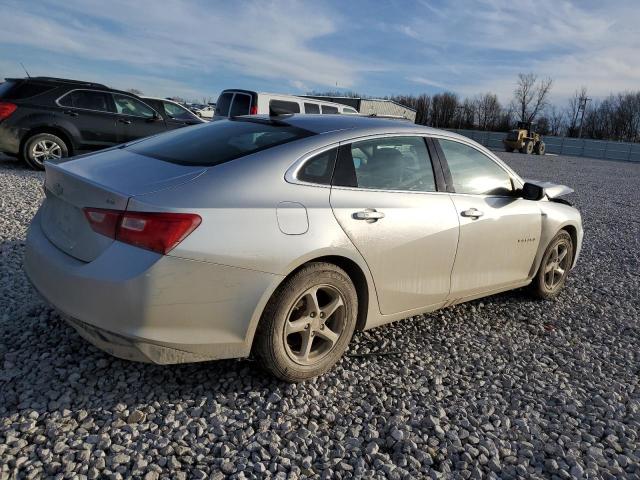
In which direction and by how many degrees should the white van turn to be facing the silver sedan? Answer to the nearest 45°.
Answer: approximately 135° to its right

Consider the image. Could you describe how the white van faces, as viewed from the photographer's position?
facing away from the viewer and to the right of the viewer

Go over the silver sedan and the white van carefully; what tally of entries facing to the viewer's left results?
0

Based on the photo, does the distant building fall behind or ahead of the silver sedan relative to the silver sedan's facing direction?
ahead

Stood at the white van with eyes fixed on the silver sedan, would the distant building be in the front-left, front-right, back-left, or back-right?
back-left

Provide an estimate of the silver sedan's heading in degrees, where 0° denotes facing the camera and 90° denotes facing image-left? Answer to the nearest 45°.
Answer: approximately 225°

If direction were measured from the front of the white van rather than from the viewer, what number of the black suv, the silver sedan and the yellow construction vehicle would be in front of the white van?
1

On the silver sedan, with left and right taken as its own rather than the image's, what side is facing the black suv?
left

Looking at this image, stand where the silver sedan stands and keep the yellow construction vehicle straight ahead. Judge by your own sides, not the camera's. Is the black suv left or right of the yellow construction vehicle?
left

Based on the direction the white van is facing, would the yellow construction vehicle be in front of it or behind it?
in front

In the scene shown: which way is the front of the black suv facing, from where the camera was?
facing away from the viewer and to the right of the viewer
